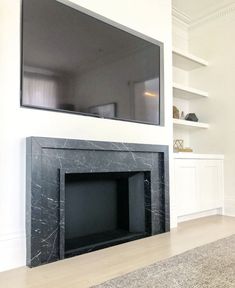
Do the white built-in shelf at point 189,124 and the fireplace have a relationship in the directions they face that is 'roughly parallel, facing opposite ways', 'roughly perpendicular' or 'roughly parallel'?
roughly parallel

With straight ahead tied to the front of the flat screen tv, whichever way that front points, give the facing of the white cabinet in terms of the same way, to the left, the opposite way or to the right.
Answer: the same way

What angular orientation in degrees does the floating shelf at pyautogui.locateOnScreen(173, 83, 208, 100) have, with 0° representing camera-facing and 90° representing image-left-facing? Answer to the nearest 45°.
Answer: approximately 315°

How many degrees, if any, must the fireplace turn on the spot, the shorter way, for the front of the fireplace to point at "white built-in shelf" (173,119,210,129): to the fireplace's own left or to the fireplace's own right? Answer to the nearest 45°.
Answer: approximately 90° to the fireplace's own left

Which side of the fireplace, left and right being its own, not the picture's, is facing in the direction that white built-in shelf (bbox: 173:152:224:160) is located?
left

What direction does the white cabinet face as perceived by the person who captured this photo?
facing the viewer and to the right of the viewer

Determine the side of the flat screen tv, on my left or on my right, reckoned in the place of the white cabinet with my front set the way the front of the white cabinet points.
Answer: on my right

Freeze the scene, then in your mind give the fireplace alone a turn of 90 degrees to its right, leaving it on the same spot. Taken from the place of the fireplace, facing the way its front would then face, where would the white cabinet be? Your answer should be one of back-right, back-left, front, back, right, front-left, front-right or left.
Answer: back

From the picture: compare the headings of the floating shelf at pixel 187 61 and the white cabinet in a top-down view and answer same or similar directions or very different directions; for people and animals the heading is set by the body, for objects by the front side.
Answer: same or similar directions

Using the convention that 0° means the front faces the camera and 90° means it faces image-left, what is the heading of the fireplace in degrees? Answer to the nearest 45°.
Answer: approximately 315°

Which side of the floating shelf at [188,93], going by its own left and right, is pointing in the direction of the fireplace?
right

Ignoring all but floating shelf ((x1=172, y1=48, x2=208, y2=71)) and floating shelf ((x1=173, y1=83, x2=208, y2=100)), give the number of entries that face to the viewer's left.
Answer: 0

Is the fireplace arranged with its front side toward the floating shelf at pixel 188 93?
no

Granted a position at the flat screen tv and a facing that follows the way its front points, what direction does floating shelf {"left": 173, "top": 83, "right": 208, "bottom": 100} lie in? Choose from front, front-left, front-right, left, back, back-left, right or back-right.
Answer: left

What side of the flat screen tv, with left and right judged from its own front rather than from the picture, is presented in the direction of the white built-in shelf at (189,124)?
left

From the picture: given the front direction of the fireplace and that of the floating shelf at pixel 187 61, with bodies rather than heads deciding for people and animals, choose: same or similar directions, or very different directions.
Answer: same or similar directions

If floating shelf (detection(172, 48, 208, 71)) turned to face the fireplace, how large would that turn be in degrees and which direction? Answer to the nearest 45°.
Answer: approximately 90° to its right
